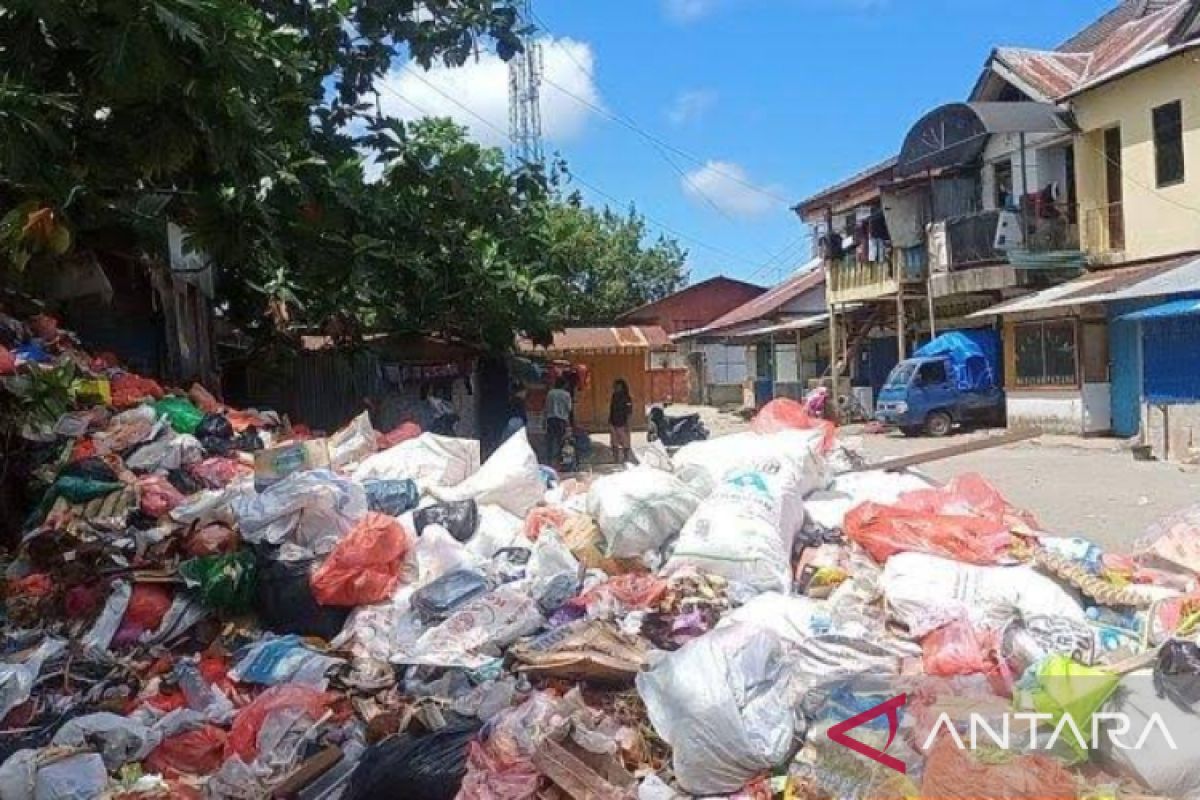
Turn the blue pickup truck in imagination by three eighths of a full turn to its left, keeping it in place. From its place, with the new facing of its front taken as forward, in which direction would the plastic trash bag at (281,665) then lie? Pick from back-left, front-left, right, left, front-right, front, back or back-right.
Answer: right

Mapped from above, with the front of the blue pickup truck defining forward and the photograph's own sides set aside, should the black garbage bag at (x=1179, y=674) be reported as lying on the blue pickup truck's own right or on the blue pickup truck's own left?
on the blue pickup truck's own left

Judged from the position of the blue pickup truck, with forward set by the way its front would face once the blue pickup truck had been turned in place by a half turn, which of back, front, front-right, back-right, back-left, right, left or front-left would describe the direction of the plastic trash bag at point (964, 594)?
back-right

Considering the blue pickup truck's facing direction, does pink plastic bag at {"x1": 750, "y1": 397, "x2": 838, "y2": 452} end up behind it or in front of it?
in front

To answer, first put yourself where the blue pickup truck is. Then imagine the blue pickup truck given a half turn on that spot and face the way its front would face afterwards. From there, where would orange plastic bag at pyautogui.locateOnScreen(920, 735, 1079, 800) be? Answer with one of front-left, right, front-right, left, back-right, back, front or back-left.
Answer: back-right

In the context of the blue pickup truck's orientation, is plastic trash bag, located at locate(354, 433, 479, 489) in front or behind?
in front

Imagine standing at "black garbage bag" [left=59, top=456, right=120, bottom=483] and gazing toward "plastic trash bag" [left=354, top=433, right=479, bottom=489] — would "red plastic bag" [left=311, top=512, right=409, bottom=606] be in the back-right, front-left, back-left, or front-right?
front-right

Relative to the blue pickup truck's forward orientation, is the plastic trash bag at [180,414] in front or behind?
in front

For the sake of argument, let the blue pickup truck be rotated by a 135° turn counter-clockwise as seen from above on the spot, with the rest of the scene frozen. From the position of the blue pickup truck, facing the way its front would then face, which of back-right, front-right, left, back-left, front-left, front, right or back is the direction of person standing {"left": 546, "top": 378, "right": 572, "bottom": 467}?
back-right

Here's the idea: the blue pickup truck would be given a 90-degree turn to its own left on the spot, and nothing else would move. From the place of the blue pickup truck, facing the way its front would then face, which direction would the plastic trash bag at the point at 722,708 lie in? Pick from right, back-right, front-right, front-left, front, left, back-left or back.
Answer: front-right

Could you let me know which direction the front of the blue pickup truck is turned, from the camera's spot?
facing the viewer and to the left of the viewer

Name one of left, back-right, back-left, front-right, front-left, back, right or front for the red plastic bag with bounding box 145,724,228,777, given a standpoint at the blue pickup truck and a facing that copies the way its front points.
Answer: front-left

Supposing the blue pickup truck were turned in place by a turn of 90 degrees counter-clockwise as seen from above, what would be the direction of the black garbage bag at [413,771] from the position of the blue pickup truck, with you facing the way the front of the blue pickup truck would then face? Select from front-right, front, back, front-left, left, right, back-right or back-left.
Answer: front-right

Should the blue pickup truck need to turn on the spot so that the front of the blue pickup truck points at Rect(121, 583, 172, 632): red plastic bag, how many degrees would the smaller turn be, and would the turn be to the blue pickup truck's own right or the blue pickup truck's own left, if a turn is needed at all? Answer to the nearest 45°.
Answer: approximately 45° to the blue pickup truck's own left
